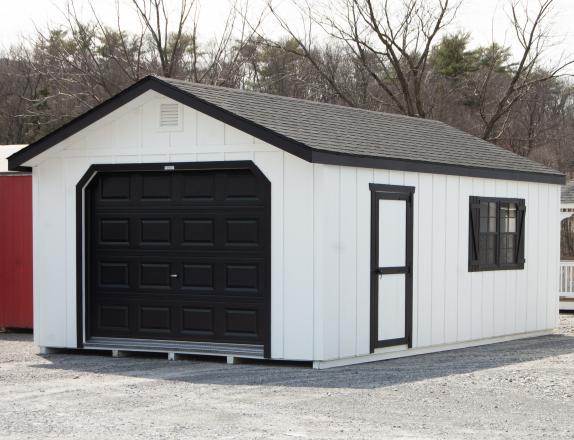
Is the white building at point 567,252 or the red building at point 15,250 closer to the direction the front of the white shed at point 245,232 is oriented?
the red building

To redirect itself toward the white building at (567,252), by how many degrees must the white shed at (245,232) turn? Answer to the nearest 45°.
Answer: approximately 180°

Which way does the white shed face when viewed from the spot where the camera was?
facing the viewer and to the left of the viewer

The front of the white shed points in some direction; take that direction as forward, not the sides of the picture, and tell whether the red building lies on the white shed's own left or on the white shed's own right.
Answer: on the white shed's own right
